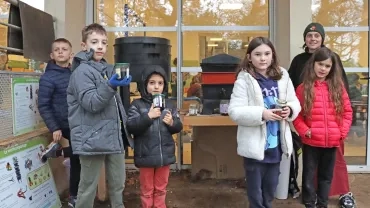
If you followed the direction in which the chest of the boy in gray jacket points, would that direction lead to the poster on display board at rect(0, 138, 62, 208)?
no

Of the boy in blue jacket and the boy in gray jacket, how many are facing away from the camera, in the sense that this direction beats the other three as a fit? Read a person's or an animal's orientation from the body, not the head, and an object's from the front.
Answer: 0

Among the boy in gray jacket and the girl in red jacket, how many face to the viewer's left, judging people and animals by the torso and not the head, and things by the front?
0

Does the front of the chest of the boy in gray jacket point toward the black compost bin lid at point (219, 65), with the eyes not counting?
no

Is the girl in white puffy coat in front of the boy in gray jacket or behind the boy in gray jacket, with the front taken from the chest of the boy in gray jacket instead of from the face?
in front

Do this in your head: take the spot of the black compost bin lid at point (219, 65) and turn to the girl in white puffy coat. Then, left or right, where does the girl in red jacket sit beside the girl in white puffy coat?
left

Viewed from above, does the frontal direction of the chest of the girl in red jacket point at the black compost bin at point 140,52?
no

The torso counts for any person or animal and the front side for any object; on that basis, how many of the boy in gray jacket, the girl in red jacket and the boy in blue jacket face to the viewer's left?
0

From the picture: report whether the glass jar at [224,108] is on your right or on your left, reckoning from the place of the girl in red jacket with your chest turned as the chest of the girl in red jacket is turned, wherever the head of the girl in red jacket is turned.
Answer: on your right

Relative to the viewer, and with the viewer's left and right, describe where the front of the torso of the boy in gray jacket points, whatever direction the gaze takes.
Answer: facing the viewer and to the right of the viewer

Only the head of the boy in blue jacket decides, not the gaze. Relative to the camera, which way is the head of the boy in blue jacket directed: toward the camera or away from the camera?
toward the camera

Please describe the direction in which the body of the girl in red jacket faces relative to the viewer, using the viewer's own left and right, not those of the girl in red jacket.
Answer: facing the viewer
